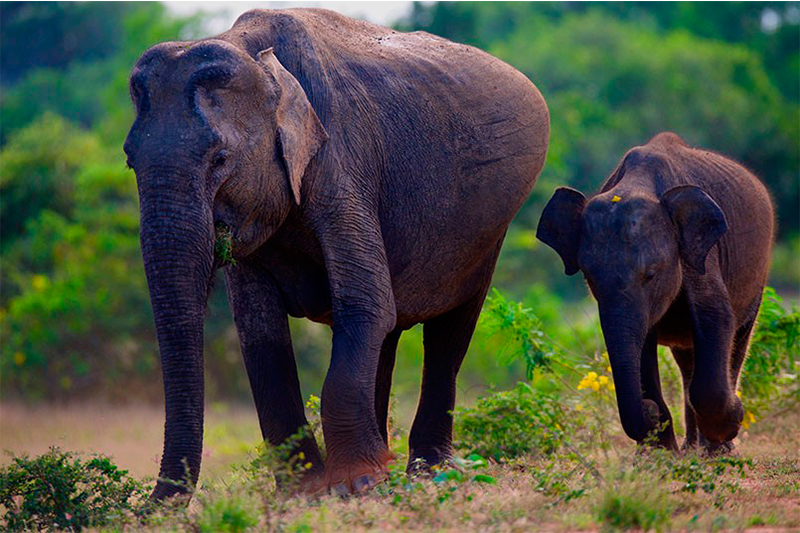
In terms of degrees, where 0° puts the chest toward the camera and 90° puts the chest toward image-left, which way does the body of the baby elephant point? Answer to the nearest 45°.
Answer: approximately 45°

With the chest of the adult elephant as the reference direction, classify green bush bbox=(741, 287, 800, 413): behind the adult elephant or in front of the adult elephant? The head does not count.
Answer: behind

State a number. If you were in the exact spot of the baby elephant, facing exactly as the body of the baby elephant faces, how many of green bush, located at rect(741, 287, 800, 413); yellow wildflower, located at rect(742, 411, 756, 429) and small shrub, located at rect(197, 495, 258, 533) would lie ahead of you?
1

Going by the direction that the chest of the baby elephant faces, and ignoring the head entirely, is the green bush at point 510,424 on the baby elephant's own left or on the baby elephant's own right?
on the baby elephant's own right

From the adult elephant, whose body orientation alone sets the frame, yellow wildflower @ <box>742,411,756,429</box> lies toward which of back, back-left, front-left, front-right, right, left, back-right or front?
back

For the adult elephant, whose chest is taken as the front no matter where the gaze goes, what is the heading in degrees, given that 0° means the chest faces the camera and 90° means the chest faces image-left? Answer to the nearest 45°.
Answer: approximately 45°

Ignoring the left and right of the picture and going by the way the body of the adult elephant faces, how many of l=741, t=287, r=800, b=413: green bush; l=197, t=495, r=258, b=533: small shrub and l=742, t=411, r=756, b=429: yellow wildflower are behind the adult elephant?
2

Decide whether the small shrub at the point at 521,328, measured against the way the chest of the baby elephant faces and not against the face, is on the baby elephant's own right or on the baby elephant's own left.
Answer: on the baby elephant's own right
